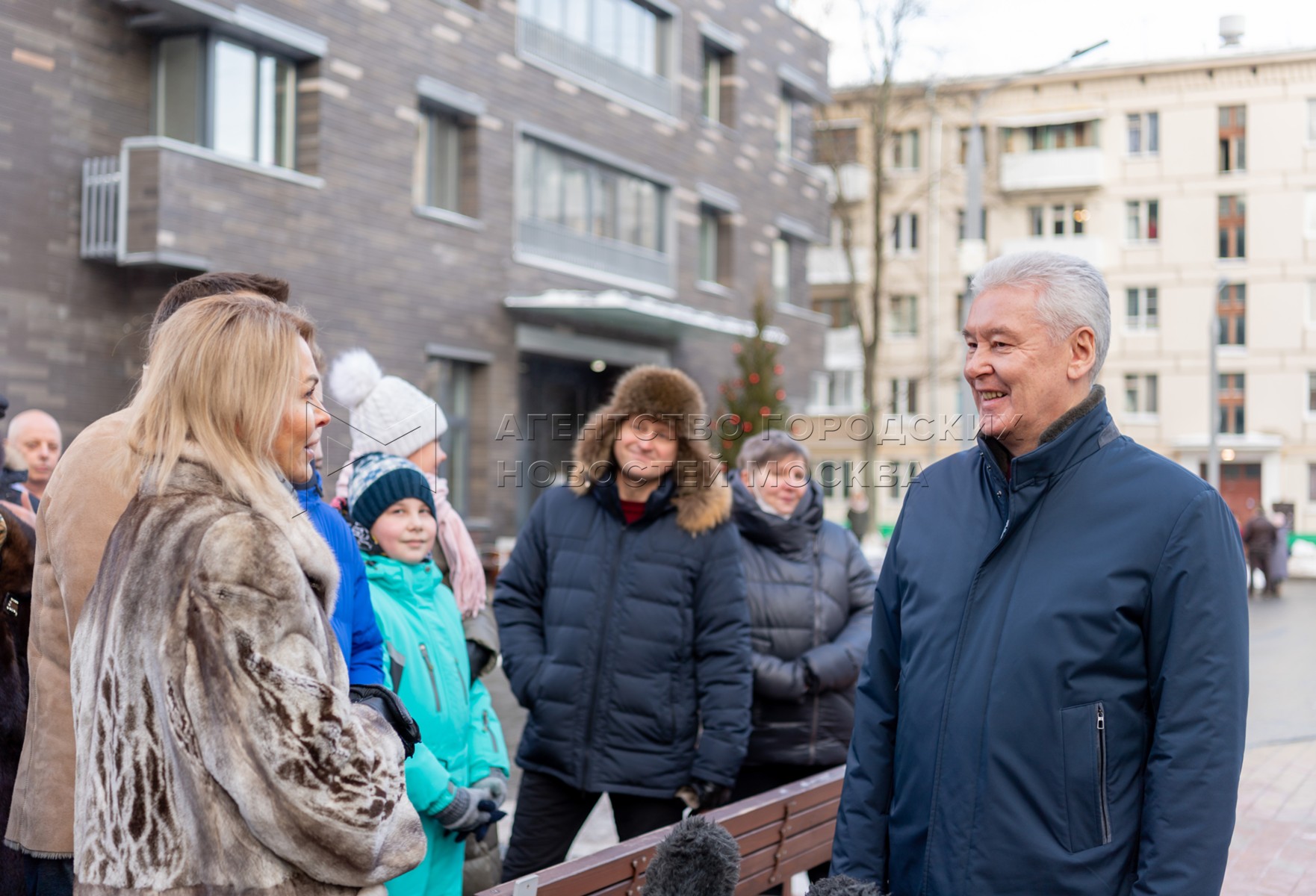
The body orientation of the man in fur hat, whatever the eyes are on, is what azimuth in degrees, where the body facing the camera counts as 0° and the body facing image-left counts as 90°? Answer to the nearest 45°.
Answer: approximately 0°

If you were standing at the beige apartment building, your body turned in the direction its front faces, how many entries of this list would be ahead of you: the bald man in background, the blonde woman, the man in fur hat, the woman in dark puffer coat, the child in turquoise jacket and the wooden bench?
6

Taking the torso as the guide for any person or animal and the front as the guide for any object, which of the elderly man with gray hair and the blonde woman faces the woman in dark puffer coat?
the blonde woman

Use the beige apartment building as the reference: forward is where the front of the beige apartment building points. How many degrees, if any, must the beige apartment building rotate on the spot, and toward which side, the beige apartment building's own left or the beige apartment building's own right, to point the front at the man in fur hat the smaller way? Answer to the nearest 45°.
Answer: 0° — it already faces them

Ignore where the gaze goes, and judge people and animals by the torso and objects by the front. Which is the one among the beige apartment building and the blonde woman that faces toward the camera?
the beige apartment building

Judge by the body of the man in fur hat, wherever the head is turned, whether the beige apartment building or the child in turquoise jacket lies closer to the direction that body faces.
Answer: the child in turquoise jacket

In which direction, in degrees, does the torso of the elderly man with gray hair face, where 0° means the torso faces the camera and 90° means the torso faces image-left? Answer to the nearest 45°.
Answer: approximately 45°

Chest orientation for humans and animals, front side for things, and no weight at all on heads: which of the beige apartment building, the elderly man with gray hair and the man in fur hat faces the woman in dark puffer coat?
the beige apartment building

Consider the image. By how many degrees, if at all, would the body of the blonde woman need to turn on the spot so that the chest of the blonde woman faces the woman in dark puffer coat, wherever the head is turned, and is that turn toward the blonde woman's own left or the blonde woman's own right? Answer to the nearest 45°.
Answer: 0° — they already face them

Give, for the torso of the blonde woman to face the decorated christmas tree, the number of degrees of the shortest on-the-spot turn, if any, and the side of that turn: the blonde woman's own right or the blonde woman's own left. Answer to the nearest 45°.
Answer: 0° — they already face it

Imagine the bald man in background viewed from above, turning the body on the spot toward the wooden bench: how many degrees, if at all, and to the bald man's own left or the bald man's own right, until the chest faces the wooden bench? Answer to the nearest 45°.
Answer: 0° — they already face it

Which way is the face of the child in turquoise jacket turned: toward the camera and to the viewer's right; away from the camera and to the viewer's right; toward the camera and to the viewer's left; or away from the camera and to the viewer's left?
toward the camera and to the viewer's right

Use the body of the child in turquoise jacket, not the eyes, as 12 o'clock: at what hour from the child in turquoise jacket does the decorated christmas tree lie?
The decorated christmas tree is roughly at 8 o'clock from the child in turquoise jacket.

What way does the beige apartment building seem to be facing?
toward the camera

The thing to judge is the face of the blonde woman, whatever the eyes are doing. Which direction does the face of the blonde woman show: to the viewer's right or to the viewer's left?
to the viewer's right

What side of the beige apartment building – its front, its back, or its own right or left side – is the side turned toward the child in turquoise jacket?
front

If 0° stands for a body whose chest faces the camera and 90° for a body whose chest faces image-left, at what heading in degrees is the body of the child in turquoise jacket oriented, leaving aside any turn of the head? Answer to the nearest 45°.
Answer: approximately 315°
